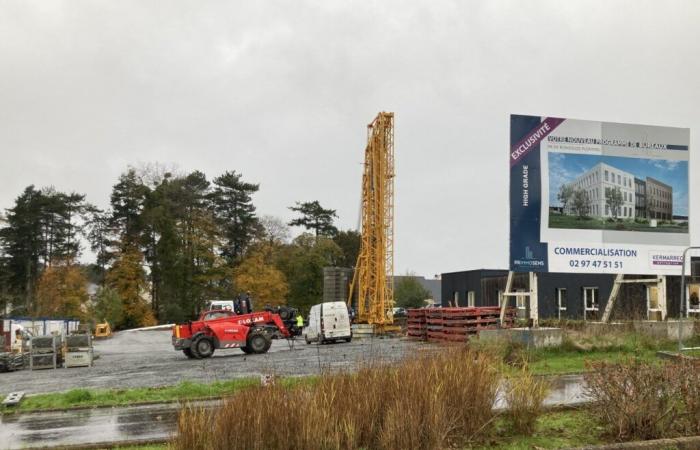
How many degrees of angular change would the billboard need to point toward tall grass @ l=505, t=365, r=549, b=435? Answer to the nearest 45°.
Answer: approximately 45° to its right

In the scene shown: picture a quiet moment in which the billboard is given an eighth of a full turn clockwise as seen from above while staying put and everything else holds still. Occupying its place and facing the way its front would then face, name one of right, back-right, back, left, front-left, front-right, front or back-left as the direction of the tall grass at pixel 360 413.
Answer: front

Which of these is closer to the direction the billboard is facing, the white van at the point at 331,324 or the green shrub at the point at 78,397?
the green shrub

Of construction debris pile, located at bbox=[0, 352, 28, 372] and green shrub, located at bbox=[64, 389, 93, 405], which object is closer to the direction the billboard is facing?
the green shrub

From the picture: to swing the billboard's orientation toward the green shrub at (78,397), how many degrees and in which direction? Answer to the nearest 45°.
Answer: approximately 90° to its right

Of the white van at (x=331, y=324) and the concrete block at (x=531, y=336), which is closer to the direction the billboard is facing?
the concrete block

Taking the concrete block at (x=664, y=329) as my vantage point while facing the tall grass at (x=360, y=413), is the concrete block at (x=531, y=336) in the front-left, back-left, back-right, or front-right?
front-right

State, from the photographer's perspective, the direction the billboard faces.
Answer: facing the viewer and to the right of the viewer

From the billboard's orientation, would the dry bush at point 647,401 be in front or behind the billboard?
in front

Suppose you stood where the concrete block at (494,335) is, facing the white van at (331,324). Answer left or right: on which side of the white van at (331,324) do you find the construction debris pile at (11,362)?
left
